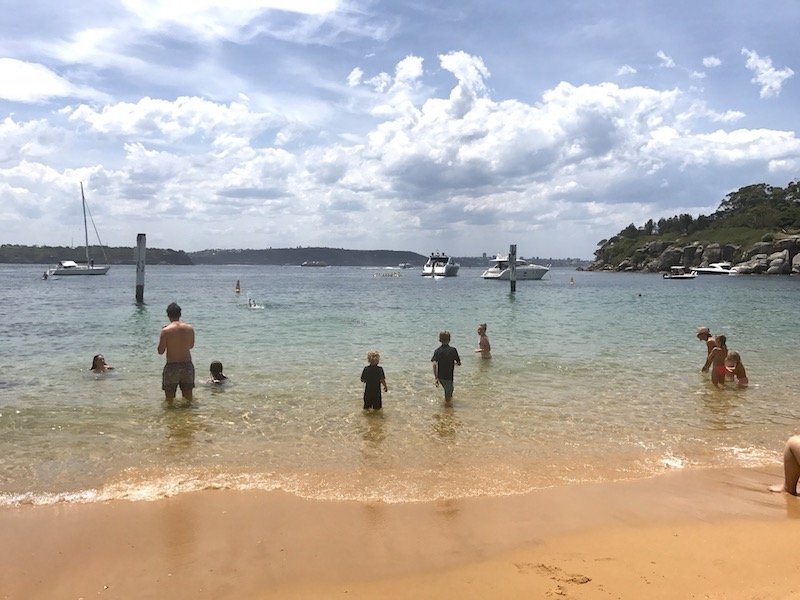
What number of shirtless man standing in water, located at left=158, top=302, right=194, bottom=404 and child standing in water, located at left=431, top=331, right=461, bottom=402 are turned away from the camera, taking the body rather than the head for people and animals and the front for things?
2

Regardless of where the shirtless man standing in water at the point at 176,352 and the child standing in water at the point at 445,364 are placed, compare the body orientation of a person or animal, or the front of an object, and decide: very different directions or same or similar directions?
same or similar directions

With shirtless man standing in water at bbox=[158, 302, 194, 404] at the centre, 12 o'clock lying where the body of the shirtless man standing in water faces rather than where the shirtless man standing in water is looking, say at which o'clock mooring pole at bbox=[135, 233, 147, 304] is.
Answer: The mooring pole is roughly at 12 o'clock from the shirtless man standing in water.

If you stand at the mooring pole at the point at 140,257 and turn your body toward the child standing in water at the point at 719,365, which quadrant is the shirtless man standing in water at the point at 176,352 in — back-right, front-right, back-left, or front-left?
front-right

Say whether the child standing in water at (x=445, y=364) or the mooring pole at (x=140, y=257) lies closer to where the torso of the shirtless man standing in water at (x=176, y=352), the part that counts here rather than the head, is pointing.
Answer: the mooring pole

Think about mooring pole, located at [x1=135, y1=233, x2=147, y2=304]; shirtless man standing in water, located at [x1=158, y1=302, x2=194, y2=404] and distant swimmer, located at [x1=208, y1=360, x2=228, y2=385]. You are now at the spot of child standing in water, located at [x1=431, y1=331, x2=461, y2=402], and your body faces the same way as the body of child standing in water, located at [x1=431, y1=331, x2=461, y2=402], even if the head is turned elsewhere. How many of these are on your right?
0

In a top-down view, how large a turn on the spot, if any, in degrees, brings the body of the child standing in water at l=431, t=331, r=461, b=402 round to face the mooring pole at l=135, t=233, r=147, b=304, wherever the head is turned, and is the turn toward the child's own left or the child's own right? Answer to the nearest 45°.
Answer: approximately 45° to the child's own left

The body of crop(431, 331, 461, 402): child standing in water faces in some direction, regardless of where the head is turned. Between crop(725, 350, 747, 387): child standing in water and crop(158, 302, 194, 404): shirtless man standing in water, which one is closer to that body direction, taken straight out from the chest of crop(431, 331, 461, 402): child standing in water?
the child standing in water

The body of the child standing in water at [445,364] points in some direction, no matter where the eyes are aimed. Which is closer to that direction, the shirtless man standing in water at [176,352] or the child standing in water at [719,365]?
the child standing in water

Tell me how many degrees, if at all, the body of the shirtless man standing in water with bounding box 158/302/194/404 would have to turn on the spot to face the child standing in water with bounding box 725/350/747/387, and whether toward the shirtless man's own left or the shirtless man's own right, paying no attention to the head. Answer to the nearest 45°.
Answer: approximately 90° to the shirtless man's own right

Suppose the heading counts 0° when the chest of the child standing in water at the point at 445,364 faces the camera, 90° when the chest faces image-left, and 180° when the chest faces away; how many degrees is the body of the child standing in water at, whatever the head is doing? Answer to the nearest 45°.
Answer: approximately 180°

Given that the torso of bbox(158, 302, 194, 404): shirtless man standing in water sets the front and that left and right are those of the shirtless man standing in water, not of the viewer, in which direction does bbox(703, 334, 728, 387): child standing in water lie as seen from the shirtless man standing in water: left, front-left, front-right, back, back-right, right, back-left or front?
right

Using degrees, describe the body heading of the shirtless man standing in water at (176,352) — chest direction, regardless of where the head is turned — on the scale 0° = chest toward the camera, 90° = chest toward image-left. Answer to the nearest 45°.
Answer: approximately 180°
